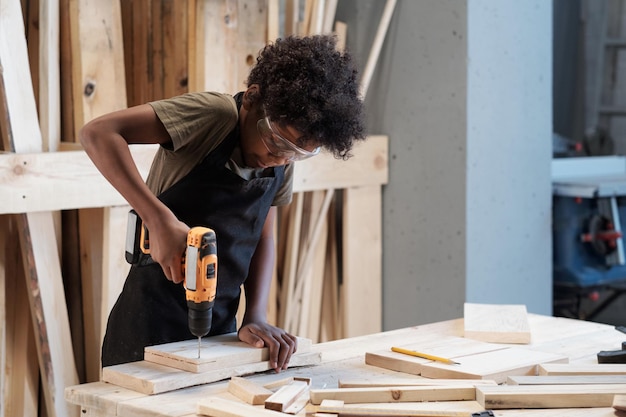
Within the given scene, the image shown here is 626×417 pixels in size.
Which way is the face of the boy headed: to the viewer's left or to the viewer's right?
to the viewer's right

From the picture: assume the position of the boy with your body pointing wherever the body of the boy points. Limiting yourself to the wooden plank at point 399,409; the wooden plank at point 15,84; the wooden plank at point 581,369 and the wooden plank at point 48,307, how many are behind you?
2

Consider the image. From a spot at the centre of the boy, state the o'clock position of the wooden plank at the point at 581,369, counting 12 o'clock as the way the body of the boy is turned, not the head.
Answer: The wooden plank is roughly at 11 o'clock from the boy.

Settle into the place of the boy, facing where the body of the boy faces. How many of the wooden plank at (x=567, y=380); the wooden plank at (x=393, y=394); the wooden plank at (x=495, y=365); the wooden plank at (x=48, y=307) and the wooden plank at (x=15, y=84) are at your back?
2

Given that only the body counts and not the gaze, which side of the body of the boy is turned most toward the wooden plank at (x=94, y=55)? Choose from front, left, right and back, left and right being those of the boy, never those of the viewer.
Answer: back

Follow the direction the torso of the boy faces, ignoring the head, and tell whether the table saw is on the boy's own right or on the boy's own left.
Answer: on the boy's own left

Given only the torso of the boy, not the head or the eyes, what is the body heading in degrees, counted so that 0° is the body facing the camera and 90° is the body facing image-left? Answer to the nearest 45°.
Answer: approximately 315°

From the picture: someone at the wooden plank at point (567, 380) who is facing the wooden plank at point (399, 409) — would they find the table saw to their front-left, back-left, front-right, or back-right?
back-right

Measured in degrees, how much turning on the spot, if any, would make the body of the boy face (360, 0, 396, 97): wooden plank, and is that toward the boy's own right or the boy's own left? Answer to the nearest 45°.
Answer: approximately 135° to the boy's own left

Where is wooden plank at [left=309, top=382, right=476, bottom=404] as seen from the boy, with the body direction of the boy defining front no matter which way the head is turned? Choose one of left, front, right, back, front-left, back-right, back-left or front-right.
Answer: front
